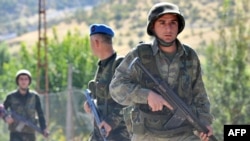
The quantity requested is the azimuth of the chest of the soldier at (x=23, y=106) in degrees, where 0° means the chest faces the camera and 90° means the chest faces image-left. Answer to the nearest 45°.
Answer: approximately 0°

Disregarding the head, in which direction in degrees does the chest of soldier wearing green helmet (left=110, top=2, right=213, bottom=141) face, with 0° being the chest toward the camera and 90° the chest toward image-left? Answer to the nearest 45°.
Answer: approximately 0°

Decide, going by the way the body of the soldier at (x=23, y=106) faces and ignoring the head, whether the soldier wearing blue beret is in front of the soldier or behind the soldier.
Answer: in front
